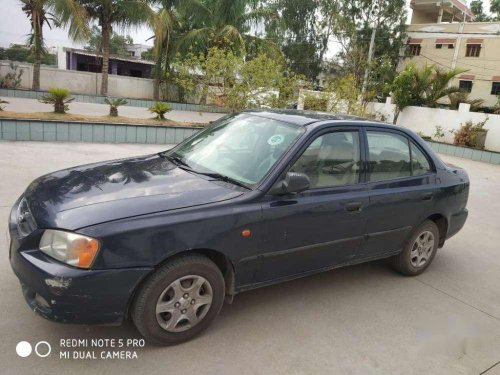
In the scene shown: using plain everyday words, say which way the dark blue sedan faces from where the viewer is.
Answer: facing the viewer and to the left of the viewer

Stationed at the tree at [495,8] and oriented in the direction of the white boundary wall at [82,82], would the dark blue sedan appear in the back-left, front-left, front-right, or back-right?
front-left

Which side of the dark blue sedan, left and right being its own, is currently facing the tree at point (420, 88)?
back

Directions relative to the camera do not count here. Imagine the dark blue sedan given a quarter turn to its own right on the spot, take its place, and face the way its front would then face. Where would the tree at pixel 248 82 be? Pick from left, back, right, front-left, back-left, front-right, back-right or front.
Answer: front-right

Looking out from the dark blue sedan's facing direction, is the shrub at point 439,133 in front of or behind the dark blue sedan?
behind

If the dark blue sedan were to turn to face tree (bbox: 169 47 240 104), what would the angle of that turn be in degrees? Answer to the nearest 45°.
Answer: approximately 135° to its right

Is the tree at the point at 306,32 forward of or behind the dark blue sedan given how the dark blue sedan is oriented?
behind

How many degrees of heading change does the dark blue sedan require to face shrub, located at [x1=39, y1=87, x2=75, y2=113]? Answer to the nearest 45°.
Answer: approximately 90° to its right
